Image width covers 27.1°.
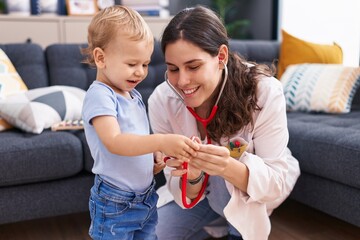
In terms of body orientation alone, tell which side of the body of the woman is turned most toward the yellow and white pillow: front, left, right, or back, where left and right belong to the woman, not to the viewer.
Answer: right

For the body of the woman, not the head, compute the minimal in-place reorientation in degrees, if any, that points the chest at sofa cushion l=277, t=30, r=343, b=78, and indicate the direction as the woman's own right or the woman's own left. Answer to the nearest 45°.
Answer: approximately 135° to the woman's own right

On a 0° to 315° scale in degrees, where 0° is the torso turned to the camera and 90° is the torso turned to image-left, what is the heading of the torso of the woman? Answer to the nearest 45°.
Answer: approximately 45°

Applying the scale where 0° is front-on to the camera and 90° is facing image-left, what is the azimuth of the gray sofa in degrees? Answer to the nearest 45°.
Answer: approximately 0°
